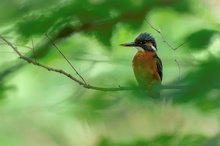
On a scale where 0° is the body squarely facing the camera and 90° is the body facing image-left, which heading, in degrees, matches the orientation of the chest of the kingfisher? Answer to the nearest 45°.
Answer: approximately 45°
